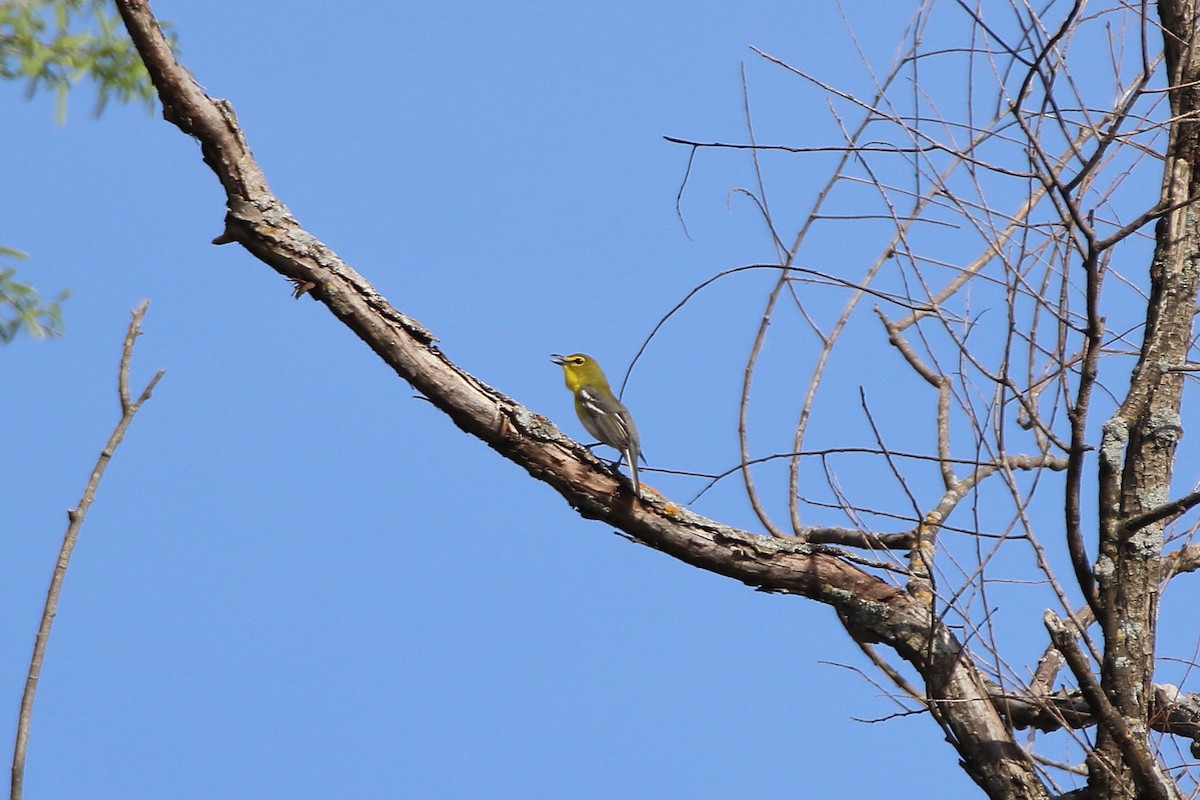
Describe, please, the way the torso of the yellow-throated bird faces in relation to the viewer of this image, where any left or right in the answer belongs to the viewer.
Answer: facing to the left of the viewer

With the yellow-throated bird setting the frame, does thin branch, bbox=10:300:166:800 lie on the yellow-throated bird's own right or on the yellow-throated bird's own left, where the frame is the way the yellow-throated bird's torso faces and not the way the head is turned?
on the yellow-throated bird's own left
